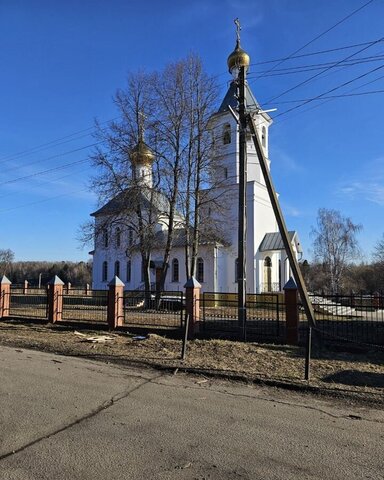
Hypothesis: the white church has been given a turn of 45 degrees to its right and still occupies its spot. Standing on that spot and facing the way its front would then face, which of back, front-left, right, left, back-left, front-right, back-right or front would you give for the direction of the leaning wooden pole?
front

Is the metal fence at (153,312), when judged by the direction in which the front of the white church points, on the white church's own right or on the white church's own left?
on the white church's own right

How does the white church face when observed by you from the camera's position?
facing the viewer and to the right of the viewer

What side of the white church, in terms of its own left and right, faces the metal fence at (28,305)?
right

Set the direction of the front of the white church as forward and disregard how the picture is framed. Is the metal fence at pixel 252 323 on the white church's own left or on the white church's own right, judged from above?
on the white church's own right

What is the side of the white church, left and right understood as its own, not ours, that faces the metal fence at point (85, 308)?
right
